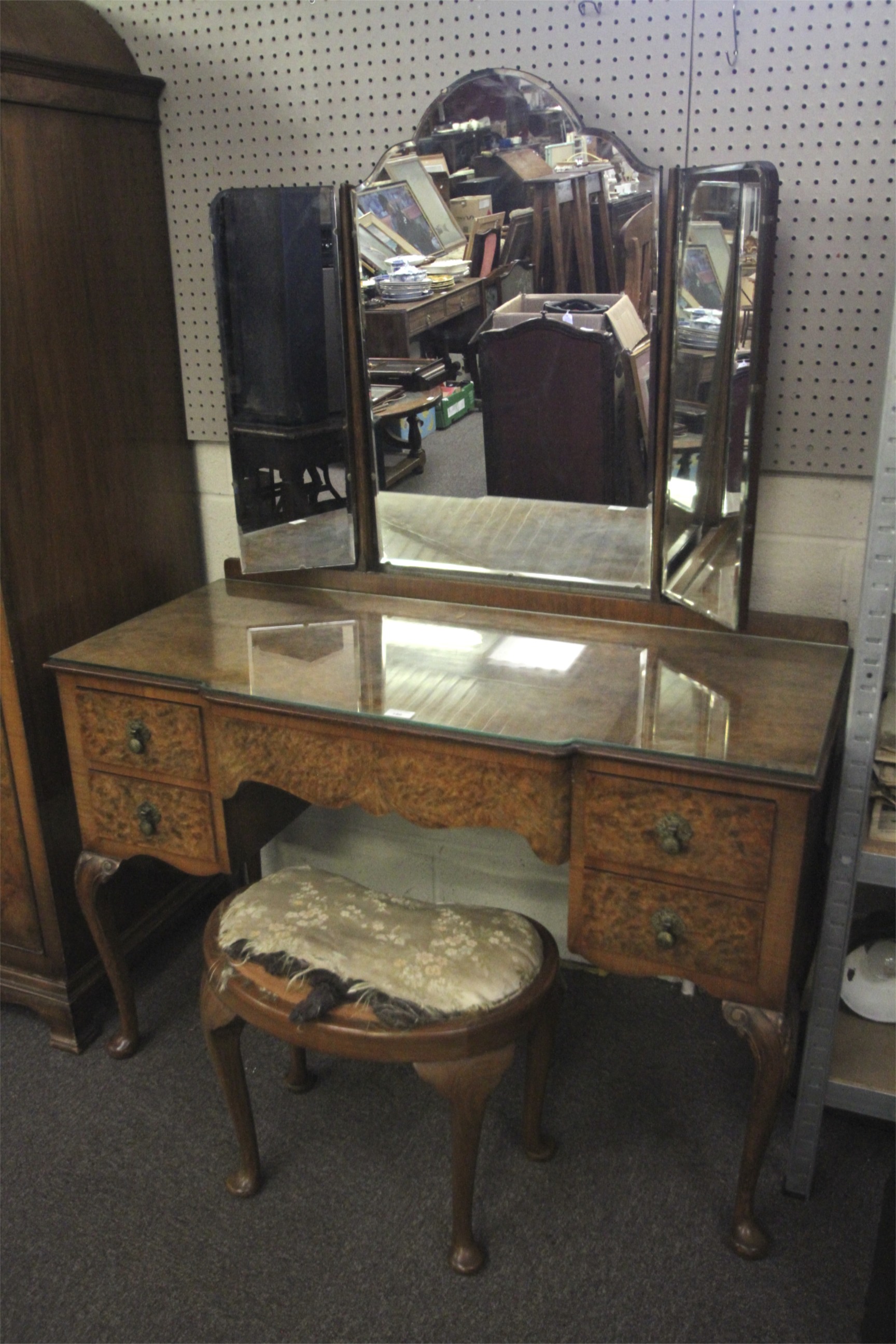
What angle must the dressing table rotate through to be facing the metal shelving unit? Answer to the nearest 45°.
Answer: approximately 90° to its left

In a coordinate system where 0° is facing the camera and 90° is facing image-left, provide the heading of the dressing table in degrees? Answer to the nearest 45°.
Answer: approximately 45°
